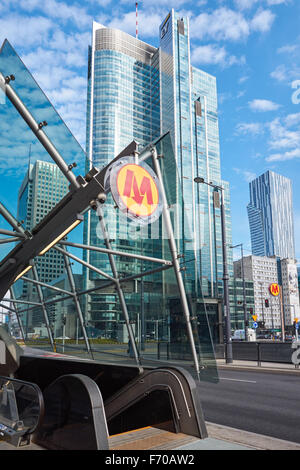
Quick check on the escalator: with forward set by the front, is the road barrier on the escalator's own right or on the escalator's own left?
on the escalator's own left

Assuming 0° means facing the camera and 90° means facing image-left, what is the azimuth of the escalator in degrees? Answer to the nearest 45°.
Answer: approximately 315°
